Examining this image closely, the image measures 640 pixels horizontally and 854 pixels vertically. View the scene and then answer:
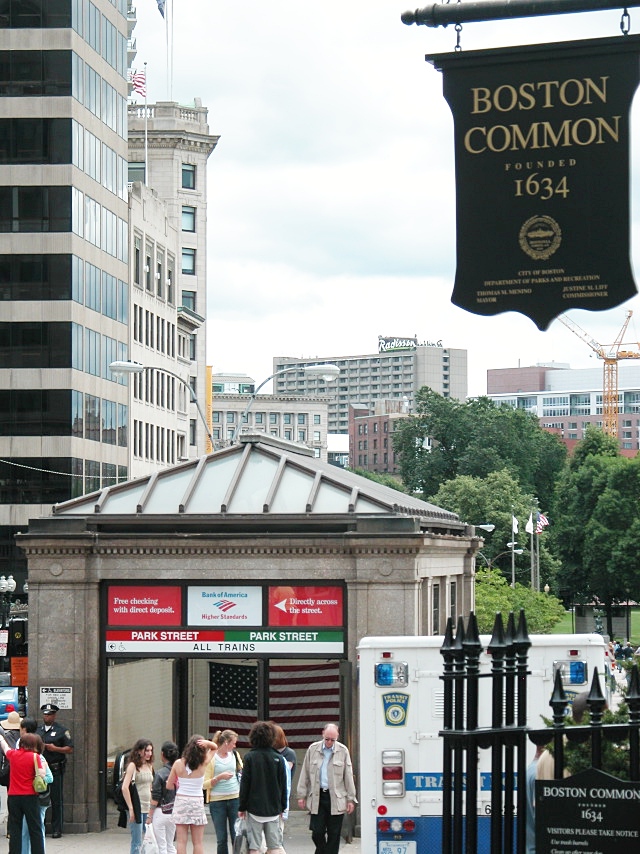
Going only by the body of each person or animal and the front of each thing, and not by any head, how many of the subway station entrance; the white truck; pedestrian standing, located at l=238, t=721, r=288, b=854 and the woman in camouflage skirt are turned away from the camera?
3

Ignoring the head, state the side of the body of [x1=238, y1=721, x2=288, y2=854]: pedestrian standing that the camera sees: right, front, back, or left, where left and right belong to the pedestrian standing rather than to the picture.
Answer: back

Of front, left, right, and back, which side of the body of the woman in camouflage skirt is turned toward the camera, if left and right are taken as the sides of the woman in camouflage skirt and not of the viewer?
back

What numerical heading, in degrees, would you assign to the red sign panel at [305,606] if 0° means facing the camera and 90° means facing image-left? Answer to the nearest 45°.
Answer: approximately 0°

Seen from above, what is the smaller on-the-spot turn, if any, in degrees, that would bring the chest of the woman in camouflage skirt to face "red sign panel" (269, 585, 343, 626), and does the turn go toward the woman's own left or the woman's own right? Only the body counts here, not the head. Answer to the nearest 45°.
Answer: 0° — they already face it
